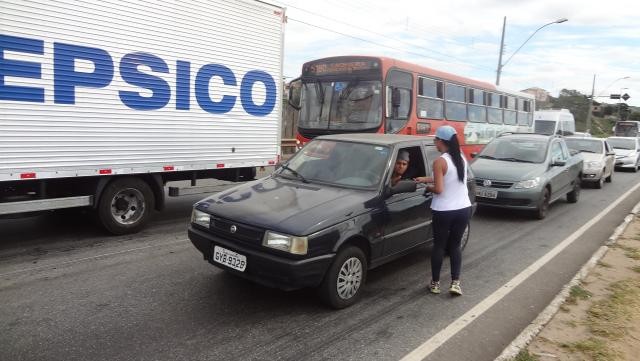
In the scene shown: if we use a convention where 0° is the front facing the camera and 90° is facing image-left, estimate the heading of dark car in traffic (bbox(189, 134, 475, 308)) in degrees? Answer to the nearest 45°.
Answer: approximately 45°

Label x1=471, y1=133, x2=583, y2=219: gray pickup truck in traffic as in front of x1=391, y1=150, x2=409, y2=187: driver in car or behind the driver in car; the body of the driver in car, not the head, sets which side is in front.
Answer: behind

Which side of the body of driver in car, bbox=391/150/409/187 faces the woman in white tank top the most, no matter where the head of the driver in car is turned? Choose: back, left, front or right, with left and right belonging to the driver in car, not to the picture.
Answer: left

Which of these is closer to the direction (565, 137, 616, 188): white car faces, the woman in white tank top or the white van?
the woman in white tank top

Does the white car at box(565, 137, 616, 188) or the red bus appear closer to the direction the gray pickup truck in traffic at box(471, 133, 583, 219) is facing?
the red bus
